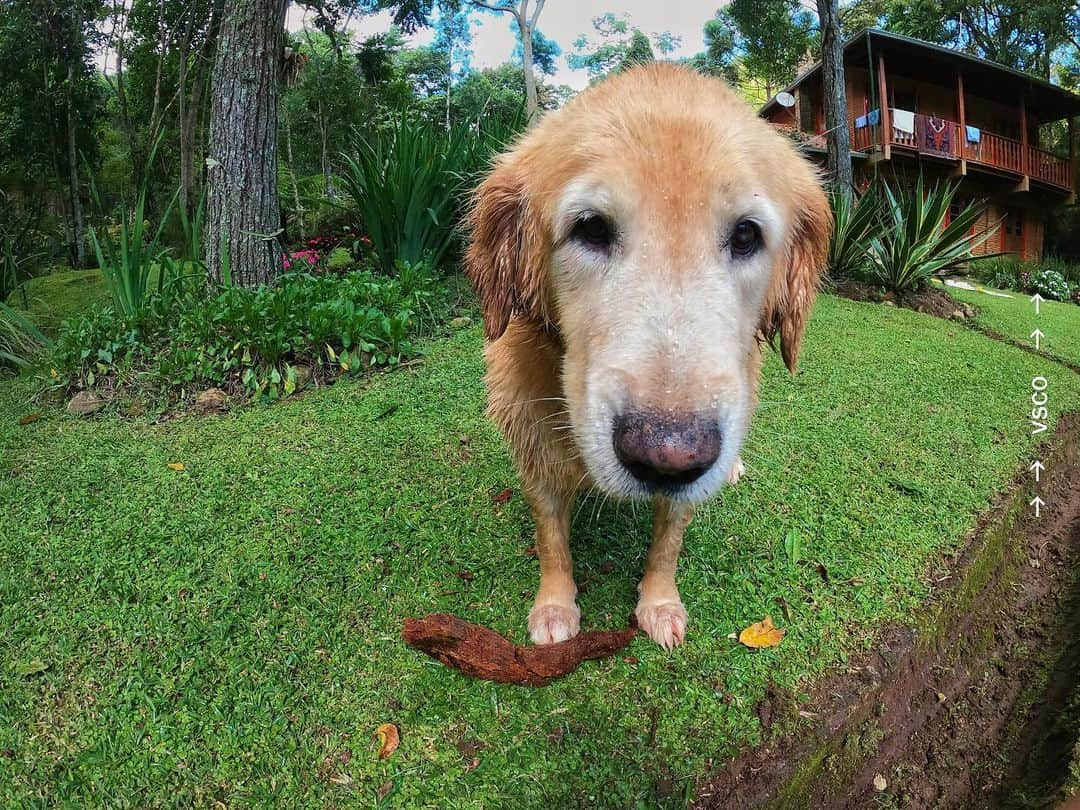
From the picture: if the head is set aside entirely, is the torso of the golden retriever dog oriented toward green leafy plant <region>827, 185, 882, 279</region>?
no

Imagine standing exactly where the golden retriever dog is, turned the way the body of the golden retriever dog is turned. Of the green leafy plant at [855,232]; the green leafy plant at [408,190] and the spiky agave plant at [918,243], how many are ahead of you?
0

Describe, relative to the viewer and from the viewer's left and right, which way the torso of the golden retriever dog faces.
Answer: facing the viewer

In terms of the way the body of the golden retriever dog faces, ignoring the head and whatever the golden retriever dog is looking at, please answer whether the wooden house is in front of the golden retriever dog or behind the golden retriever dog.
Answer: behind

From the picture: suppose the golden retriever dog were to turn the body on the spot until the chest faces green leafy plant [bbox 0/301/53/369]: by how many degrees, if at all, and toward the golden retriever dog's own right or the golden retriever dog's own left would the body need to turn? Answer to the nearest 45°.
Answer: approximately 135° to the golden retriever dog's own right

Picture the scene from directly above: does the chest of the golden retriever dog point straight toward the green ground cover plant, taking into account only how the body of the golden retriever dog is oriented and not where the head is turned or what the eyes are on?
no

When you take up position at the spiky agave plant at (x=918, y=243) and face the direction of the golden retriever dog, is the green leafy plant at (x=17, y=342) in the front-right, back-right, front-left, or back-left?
front-right

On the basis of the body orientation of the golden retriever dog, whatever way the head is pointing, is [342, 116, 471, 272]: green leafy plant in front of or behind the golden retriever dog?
behind

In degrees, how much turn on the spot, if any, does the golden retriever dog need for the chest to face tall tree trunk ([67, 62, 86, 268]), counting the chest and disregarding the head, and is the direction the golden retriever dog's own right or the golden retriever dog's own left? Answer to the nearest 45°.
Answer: approximately 135° to the golden retriever dog's own right

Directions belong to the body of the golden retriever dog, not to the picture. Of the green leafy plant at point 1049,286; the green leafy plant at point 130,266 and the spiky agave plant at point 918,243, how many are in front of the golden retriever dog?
0
